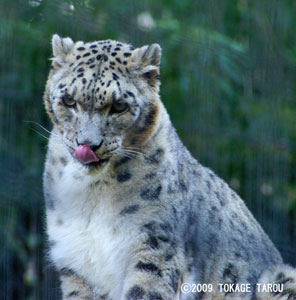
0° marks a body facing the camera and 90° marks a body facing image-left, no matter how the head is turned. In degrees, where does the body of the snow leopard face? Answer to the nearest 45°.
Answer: approximately 45°
